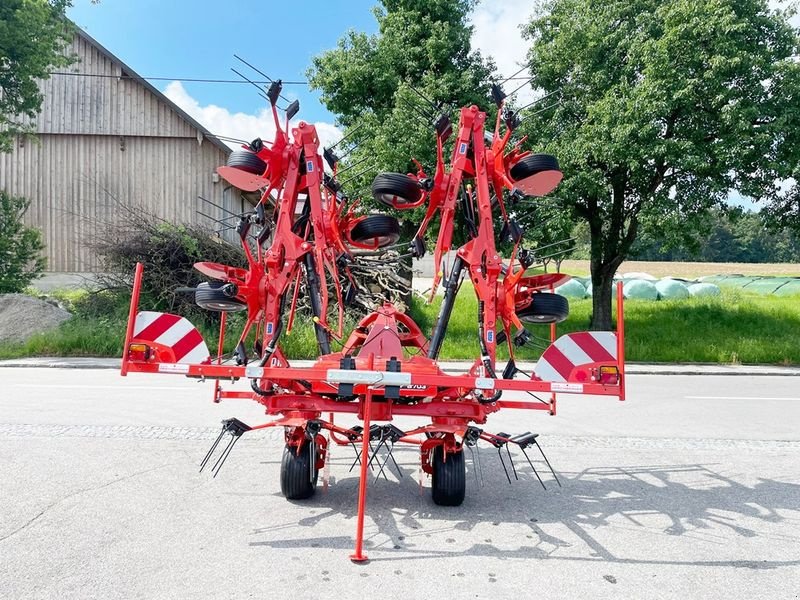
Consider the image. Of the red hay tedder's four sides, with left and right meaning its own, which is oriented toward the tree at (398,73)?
front

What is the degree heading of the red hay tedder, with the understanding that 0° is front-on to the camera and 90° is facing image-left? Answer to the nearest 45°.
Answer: approximately 180°

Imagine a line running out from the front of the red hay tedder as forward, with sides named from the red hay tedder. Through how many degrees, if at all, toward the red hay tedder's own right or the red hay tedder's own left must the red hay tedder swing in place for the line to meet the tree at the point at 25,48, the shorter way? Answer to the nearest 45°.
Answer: approximately 45° to the red hay tedder's own left

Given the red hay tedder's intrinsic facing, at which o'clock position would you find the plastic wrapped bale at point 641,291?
The plastic wrapped bale is roughly at 1 o'clock from the red hay tedder.

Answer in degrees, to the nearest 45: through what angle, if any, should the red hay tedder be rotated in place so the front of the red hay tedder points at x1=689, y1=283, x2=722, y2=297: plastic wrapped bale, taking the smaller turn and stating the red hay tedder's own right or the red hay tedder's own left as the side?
approximately 45° to the red hay tedder's own right

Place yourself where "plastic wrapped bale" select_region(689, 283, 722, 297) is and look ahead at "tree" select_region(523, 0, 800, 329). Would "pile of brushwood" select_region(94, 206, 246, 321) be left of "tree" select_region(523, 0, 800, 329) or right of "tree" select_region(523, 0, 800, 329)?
right

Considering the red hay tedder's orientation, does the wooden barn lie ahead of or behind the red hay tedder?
ahead

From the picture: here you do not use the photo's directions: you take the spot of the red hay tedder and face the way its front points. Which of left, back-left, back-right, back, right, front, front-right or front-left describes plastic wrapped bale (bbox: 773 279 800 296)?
front-right

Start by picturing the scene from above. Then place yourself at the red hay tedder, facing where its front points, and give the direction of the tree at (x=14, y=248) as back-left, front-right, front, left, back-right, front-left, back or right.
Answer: front-left

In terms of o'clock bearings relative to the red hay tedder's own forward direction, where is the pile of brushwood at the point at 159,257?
The pile of brushwood is roughly at 11 o'clock from the red hay tedder.

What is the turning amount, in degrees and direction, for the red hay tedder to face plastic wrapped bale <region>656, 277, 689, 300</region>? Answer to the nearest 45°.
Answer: approximately 45° to its right
